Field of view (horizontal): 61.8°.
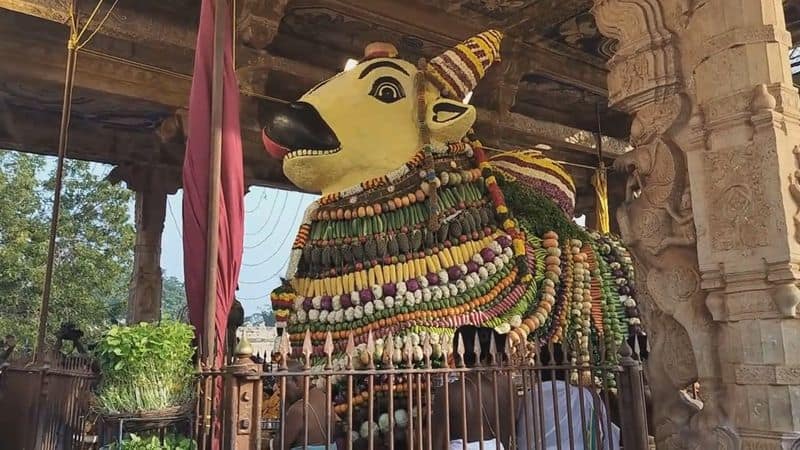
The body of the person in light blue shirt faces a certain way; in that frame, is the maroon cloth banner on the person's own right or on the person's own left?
on the person's own left

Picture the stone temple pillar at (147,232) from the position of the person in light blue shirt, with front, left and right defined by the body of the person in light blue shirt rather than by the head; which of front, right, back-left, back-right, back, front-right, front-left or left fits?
front-left

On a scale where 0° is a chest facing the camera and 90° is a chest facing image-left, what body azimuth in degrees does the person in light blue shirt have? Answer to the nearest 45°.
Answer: approximately 180°

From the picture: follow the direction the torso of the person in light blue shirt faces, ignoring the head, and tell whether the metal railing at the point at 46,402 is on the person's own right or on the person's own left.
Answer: on the person's own left

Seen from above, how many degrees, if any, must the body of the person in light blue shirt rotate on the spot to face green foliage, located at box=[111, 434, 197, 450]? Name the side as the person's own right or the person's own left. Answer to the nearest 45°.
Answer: approximately 135° to the person's own left

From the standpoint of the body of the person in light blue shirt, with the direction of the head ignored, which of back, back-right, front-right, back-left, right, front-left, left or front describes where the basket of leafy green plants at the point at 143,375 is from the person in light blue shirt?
back-left

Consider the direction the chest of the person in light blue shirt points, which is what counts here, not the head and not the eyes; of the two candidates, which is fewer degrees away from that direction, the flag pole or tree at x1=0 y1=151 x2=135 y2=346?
the tree

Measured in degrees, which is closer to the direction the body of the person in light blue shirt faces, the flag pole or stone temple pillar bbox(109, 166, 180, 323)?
the stone temple pillar
